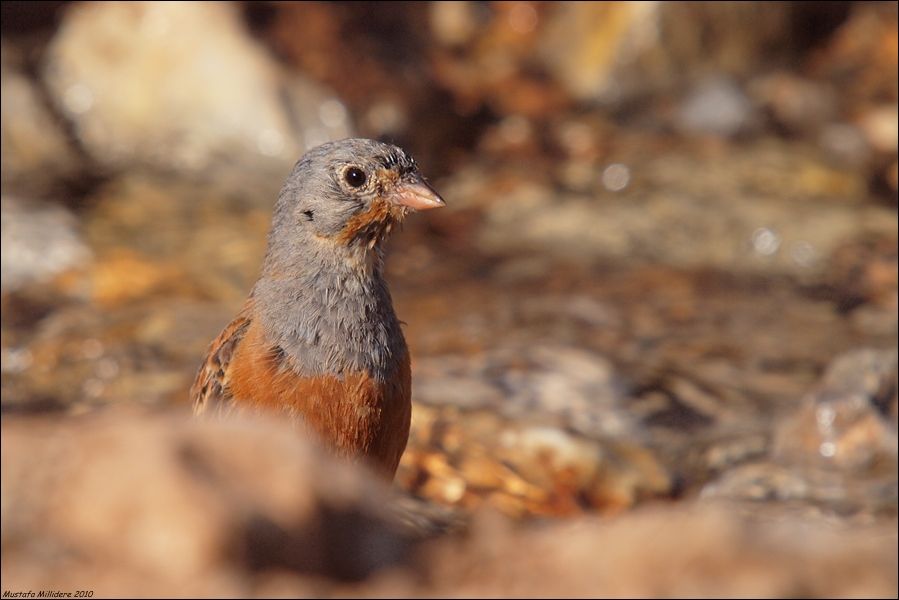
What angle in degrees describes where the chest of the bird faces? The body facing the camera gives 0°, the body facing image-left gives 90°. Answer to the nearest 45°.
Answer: approximately 315°
